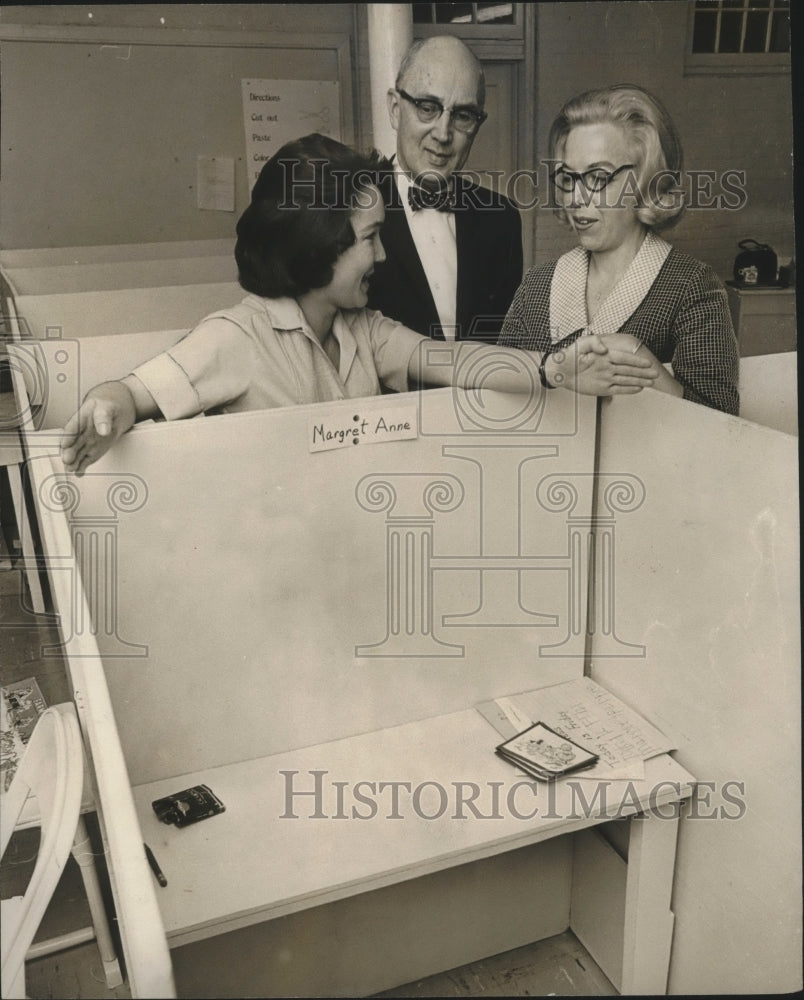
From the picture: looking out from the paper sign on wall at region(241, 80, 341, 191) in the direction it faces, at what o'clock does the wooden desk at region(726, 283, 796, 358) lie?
The wooden desk is roughly at 9 o'clock from the paper sign on wall.

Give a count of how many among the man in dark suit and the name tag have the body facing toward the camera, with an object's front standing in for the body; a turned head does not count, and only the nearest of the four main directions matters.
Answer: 2
